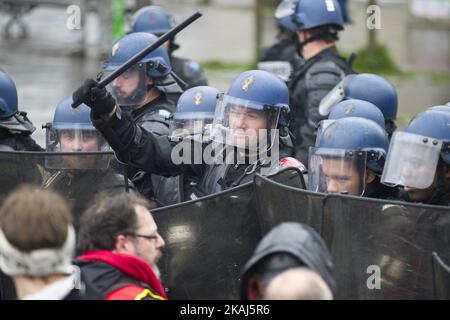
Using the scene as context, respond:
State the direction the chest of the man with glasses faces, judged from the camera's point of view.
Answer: to the viewer's right

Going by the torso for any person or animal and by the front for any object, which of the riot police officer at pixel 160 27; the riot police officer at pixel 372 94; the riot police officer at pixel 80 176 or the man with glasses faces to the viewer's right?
the man with glasses

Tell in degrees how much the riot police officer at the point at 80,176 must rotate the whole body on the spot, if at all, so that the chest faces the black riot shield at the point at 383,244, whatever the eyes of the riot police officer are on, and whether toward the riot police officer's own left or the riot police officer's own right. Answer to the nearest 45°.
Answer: approximately 45° to the riot police officer's own left

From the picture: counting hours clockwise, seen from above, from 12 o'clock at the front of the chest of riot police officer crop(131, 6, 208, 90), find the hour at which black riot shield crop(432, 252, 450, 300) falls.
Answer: The black riot shield is roughly at 10 o'clock from the riot police officer.

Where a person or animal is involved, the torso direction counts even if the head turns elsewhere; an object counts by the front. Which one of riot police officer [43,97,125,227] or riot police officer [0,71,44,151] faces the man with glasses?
riot police officer [43,97,125,227]

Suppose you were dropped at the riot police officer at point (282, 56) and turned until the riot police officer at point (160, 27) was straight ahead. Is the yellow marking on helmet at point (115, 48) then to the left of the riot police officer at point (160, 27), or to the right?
left
